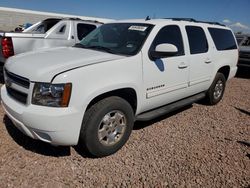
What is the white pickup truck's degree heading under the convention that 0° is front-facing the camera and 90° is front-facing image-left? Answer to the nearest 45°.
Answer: approximately 225°

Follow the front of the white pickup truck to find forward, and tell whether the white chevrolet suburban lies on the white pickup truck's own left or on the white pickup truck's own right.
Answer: on the white pickup truck's own right

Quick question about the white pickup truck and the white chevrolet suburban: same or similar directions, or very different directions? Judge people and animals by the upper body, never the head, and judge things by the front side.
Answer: very different directions

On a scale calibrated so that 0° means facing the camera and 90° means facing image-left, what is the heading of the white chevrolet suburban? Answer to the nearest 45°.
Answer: approximately 45°

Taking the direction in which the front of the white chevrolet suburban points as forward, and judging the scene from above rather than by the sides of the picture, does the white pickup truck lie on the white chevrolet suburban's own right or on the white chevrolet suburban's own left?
on the white chevrolet suburban's own right
